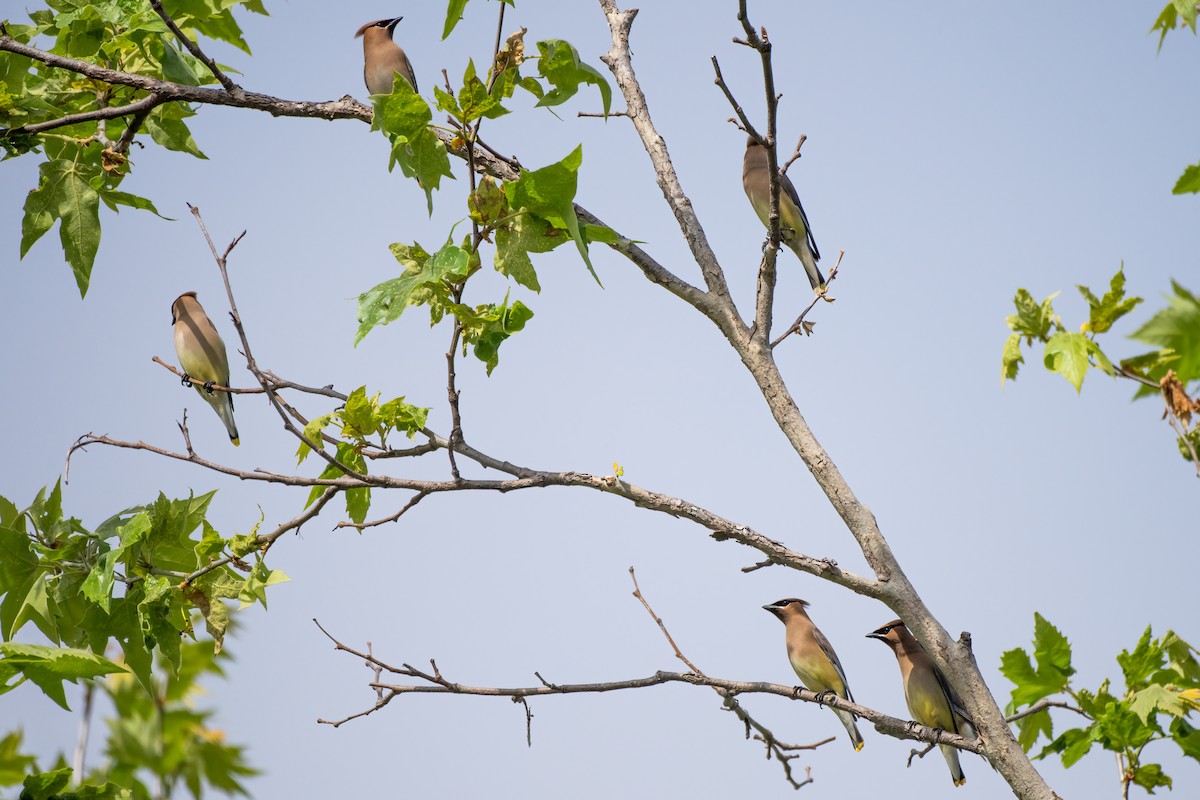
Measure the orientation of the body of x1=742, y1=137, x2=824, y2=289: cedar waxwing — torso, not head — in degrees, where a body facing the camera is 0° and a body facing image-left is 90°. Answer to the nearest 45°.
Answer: approximately 45°

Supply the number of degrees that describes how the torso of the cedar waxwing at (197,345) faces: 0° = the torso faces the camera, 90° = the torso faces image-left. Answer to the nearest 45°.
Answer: approximately 45°

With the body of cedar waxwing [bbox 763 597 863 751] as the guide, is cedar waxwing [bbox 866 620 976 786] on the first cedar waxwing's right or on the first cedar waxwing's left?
on the first cedar waxwing's left

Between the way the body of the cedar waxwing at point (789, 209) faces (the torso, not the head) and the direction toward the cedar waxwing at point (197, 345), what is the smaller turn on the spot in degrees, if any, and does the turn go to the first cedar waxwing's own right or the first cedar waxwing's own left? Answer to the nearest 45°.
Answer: approximately 45° to the first cedar waxwing's own right
